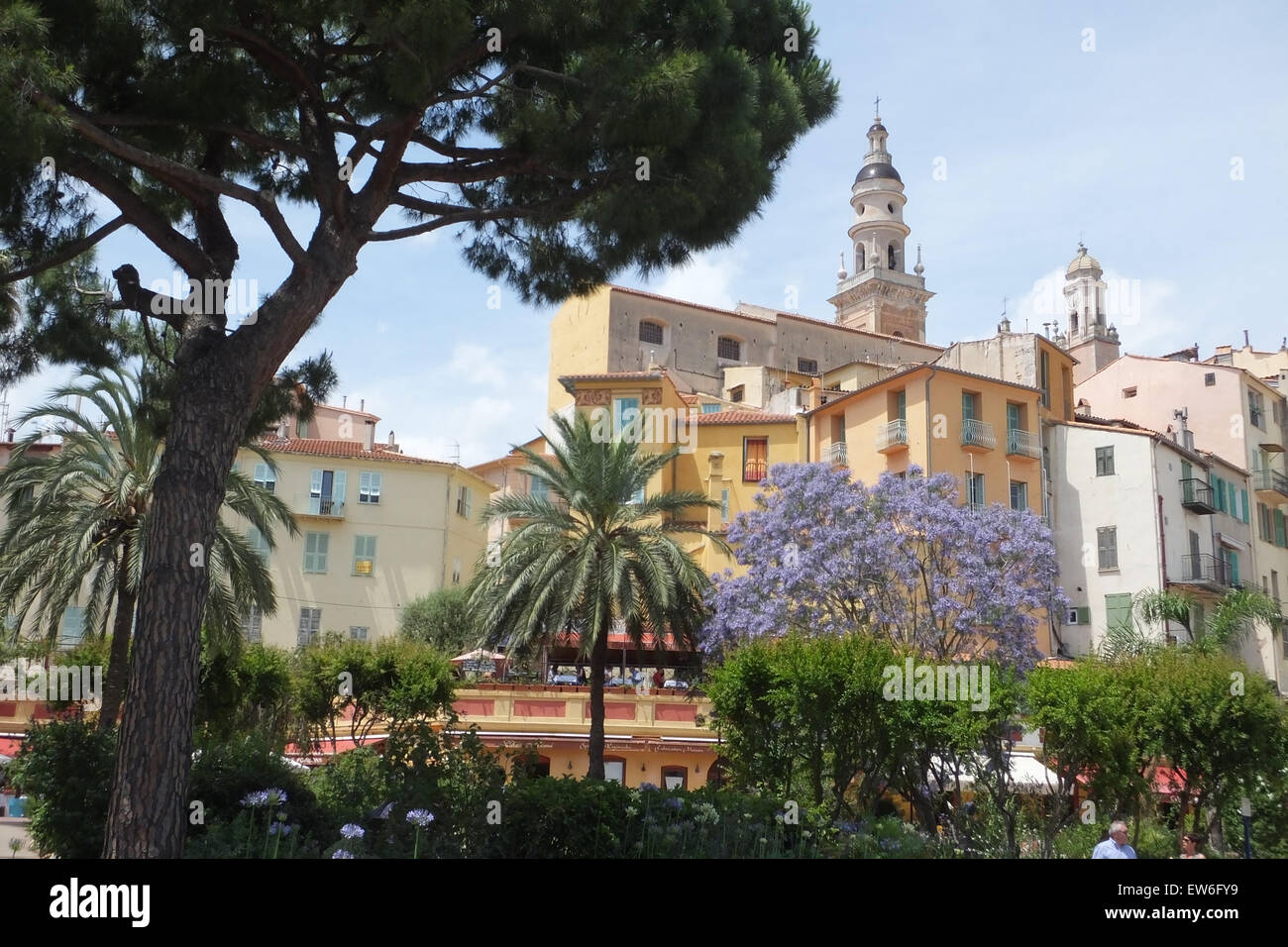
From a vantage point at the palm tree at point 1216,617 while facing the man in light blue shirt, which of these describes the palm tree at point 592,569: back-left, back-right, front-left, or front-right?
front-right

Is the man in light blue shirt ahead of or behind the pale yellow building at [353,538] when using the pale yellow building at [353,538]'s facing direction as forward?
ahead

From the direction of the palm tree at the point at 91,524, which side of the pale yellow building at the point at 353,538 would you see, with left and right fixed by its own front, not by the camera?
front

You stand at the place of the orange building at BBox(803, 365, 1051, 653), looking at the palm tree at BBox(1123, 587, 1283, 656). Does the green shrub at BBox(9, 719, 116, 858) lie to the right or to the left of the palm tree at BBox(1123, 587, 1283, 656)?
right

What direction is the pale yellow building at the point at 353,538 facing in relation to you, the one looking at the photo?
facing the viewer

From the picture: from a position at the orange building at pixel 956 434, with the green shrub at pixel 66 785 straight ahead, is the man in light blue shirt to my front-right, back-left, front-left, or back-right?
front-left

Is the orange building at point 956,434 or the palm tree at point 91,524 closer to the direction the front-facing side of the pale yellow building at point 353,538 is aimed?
the palm tree

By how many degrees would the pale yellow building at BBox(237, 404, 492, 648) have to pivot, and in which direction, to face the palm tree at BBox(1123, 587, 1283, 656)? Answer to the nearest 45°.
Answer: approximately 45° to its left

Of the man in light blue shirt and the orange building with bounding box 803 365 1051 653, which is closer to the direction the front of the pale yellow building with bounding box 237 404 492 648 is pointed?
the man in light blue shirt

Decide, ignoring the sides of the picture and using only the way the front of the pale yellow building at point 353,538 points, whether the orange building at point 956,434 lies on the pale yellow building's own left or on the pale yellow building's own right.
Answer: on the pale yellow building's own left

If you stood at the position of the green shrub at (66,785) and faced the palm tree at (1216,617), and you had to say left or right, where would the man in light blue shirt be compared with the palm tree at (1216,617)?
right

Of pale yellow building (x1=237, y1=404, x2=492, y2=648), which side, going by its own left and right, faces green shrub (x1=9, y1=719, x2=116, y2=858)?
front

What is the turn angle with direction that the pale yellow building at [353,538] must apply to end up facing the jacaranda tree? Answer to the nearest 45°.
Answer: approximately 45° to its left
